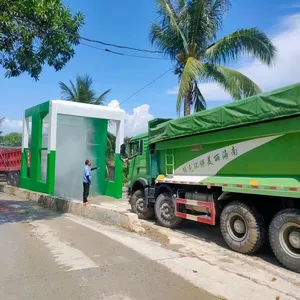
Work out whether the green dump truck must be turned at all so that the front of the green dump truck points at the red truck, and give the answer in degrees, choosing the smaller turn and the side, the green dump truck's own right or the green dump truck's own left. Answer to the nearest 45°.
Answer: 0° — it already faces it

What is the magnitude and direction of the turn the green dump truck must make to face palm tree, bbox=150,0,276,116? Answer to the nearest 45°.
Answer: approximately 45° to its right

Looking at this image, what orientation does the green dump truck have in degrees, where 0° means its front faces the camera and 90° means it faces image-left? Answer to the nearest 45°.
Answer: approximately 135°

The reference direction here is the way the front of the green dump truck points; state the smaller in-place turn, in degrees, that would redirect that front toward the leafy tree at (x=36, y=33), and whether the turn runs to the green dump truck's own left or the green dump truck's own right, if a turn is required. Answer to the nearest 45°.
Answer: approximately 45° to the green dump truck's own left
